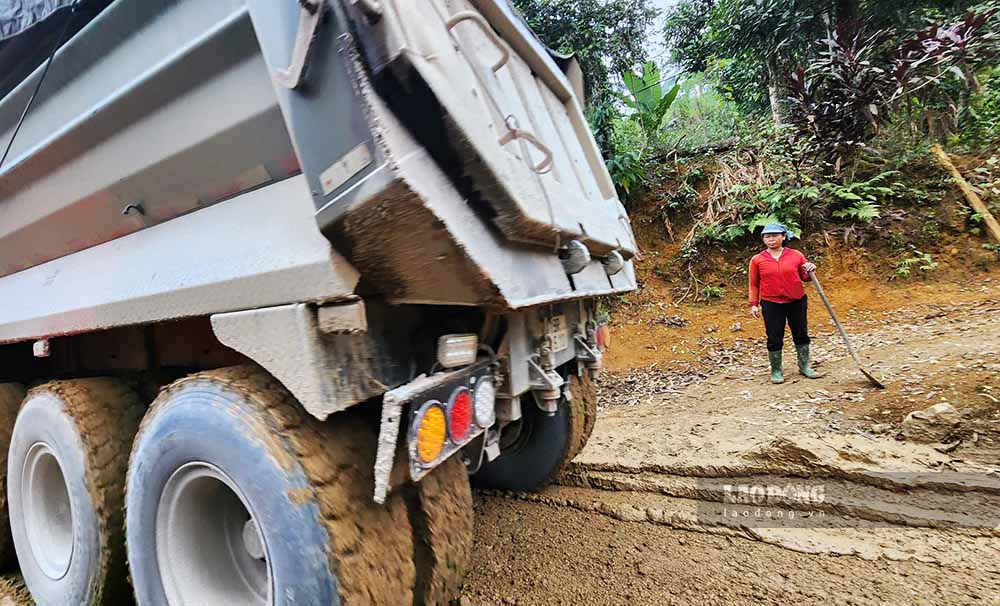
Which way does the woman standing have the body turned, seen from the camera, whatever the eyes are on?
toward the camera

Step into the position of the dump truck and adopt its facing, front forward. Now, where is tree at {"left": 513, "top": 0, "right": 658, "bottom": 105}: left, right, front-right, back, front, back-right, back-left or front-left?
right

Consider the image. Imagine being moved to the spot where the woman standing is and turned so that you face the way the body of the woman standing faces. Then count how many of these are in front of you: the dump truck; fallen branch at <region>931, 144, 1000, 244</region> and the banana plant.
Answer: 1

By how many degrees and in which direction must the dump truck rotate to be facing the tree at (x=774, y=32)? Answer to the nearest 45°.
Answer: approximately 90° to its right

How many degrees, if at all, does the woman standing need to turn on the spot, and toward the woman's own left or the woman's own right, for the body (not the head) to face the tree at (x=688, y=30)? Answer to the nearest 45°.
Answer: approximately 180°

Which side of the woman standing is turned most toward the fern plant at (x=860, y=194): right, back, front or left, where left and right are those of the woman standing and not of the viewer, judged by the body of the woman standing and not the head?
back

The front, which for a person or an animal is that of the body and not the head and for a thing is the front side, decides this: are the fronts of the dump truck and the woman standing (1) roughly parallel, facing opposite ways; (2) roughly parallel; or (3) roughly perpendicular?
roughly perpendicular

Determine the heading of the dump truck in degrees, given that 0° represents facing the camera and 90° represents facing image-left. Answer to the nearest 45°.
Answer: approximately 135°

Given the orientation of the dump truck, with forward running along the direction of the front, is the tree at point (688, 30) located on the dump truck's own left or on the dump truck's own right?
on the dump truck's own right

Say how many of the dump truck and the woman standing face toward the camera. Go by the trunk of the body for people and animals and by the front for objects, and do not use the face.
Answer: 1
